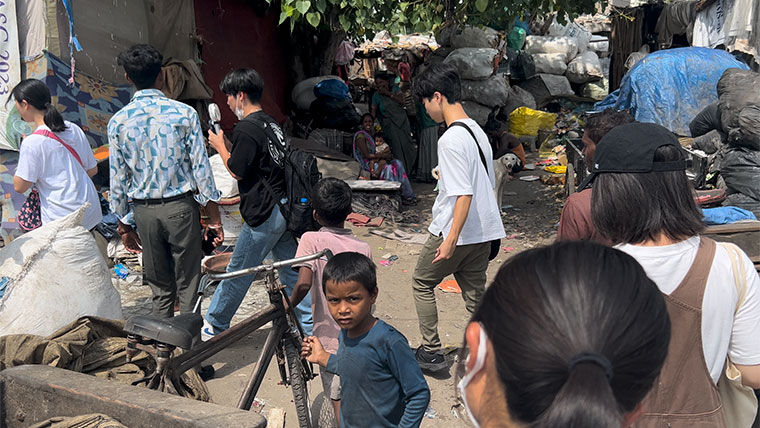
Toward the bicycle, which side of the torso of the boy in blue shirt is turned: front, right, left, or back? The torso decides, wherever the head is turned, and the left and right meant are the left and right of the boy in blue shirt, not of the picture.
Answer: right

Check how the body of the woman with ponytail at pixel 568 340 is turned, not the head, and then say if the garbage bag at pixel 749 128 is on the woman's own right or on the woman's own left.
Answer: on the woman's own right

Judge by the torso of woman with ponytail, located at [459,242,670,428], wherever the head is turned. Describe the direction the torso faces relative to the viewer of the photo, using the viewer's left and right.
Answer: facing away from the viewer and to the left of the viewer

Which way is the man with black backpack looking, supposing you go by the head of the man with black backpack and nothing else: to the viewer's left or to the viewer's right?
to the viewer's left

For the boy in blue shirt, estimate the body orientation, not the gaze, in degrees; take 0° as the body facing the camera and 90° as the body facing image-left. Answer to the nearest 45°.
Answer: approximately 45°

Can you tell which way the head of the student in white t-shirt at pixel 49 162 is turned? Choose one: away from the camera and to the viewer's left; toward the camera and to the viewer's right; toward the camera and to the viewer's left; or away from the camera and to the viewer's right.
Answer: away from the camera and to the viewer's left

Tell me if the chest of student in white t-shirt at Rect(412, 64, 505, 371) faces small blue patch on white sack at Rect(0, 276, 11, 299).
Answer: yes

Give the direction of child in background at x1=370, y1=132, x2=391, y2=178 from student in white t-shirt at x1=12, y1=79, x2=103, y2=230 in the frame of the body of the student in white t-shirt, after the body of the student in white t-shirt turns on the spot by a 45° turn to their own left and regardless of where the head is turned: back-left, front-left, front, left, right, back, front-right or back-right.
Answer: back-right

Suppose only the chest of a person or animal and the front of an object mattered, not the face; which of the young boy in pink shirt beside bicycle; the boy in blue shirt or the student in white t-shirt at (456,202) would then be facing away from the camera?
the young boy in pink shirt beside bicycle

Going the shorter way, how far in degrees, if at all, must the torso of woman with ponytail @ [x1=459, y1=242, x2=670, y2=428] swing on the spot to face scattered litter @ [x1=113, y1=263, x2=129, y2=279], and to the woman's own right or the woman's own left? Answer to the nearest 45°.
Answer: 0° — they already face it

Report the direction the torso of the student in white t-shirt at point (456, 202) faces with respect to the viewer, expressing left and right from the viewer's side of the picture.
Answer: facing to the left of the viewer

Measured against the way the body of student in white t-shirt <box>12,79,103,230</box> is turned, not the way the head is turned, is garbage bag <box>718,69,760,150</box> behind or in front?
behind

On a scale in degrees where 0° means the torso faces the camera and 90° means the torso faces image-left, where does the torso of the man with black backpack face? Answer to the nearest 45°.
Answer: approximately 135°
